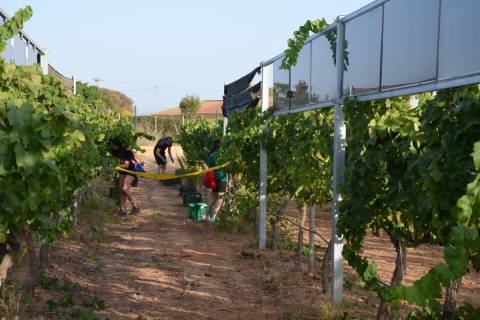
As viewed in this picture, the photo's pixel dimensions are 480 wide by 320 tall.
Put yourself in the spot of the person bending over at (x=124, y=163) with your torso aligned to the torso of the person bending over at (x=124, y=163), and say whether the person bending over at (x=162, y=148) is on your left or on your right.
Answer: on your right

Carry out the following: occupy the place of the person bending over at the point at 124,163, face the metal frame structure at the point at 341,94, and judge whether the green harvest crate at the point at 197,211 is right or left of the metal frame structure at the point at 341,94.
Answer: left

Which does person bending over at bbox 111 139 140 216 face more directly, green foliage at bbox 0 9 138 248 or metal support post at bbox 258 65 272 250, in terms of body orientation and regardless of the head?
the green foliage

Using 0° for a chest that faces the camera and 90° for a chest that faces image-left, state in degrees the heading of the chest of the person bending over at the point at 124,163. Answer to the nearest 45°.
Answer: approximately 90°
